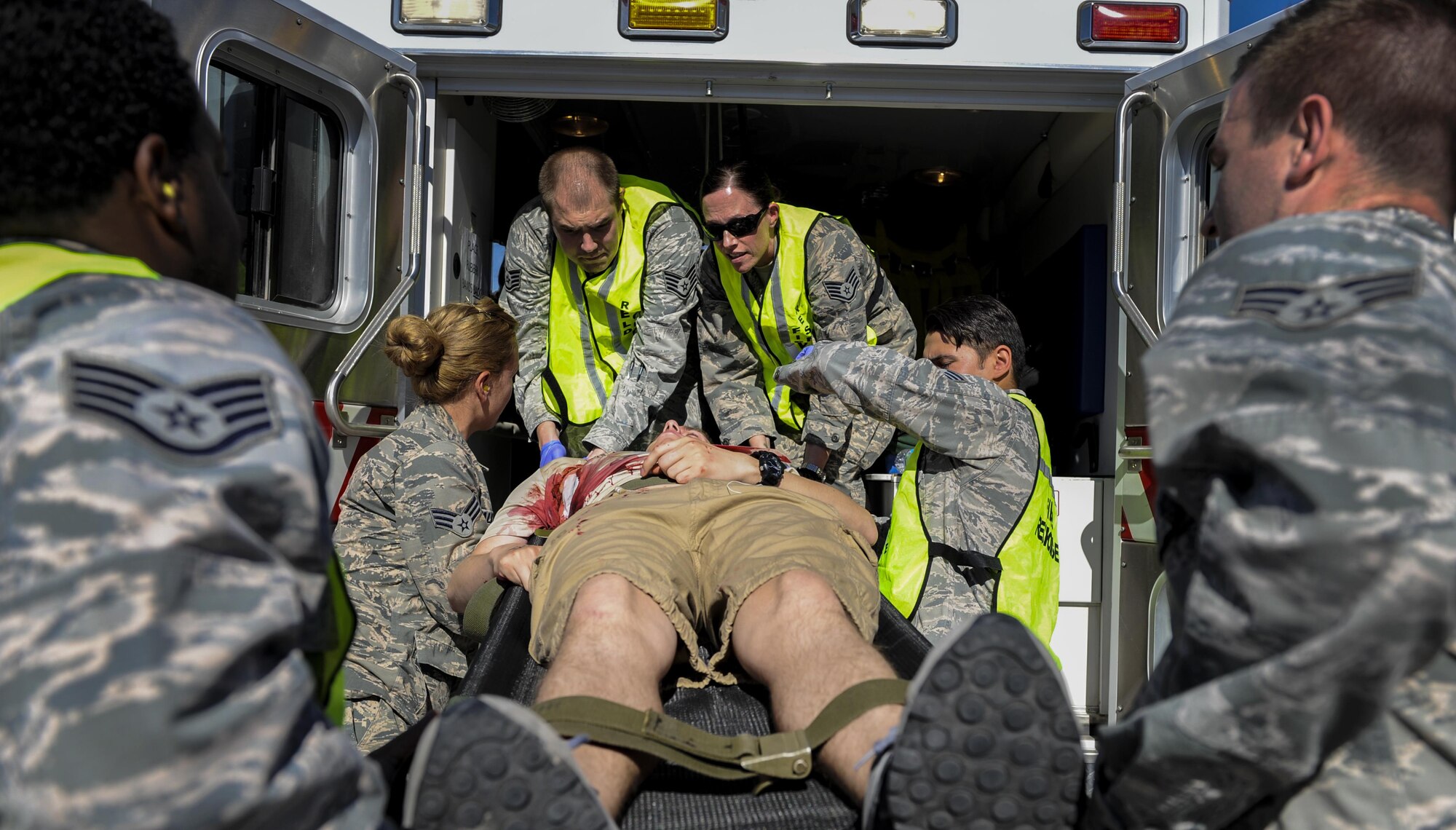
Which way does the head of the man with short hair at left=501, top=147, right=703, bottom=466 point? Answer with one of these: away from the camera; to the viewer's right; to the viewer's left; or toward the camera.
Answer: toward the camera

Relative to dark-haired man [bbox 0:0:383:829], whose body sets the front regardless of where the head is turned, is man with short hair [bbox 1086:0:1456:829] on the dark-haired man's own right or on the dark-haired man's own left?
on the dark-haired man's own right

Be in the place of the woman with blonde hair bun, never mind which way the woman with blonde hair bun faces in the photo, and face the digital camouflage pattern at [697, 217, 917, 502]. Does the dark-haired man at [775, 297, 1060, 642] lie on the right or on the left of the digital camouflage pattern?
right

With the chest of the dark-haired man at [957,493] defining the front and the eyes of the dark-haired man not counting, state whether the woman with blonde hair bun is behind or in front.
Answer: in front

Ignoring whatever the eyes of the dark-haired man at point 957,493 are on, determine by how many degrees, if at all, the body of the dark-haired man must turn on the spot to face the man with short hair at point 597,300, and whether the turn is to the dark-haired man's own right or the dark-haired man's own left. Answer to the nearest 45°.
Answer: approximately 45° to the dark-haired man's own right

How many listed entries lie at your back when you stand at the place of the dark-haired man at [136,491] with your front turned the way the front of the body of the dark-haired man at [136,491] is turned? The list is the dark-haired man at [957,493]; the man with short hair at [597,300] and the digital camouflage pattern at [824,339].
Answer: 0

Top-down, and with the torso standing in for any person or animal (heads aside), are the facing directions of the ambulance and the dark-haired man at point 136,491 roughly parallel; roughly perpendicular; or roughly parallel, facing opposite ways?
roughly parallel

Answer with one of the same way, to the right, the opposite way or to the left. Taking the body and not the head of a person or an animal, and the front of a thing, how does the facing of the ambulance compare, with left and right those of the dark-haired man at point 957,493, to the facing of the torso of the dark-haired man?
to the right

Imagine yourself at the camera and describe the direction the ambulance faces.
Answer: facing away from the viewer

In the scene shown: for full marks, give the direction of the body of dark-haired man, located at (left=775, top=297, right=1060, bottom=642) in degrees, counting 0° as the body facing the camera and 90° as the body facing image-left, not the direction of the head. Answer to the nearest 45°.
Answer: approximately 90°

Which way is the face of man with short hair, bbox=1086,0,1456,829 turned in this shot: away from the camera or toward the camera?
away from the camera

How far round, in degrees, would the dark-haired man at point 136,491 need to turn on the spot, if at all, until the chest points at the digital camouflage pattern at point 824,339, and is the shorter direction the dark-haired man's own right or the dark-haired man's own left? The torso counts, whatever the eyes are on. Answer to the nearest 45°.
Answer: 0° — they already face it

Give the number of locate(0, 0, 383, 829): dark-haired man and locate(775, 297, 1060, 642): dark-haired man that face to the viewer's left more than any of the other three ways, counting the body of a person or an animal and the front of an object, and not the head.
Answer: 1

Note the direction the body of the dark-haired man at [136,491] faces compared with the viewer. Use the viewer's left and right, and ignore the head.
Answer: facing away from the viewer and to the right of the viewer

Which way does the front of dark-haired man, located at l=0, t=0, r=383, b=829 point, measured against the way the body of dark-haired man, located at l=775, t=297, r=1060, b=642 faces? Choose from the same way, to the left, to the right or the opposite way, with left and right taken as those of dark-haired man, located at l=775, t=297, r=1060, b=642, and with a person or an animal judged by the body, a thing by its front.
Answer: to the right
